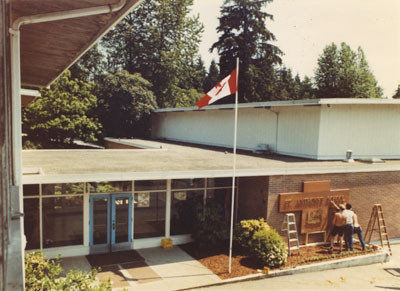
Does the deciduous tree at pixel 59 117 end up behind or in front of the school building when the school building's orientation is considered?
behind

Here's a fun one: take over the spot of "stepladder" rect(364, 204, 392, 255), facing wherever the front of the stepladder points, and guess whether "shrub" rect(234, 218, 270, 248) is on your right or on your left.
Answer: on your right

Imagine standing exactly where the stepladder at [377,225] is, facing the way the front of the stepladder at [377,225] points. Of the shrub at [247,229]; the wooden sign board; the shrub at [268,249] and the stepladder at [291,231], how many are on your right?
4

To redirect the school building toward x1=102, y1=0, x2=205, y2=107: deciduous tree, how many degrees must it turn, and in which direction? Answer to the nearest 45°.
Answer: approximately 180°

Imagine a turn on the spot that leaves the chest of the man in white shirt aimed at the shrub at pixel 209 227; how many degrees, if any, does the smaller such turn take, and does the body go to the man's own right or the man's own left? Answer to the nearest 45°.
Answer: approximately 90° to the man's own left

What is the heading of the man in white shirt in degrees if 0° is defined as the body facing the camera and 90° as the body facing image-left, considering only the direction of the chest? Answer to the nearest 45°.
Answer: approximately 180°

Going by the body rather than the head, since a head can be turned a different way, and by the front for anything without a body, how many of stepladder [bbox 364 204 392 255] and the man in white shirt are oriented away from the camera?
1

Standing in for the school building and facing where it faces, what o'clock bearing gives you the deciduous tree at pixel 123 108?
The deciduous tree is roughly at 5 o'clock from the school building.

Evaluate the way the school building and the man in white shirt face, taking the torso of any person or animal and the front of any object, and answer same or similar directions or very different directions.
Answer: very different directions
